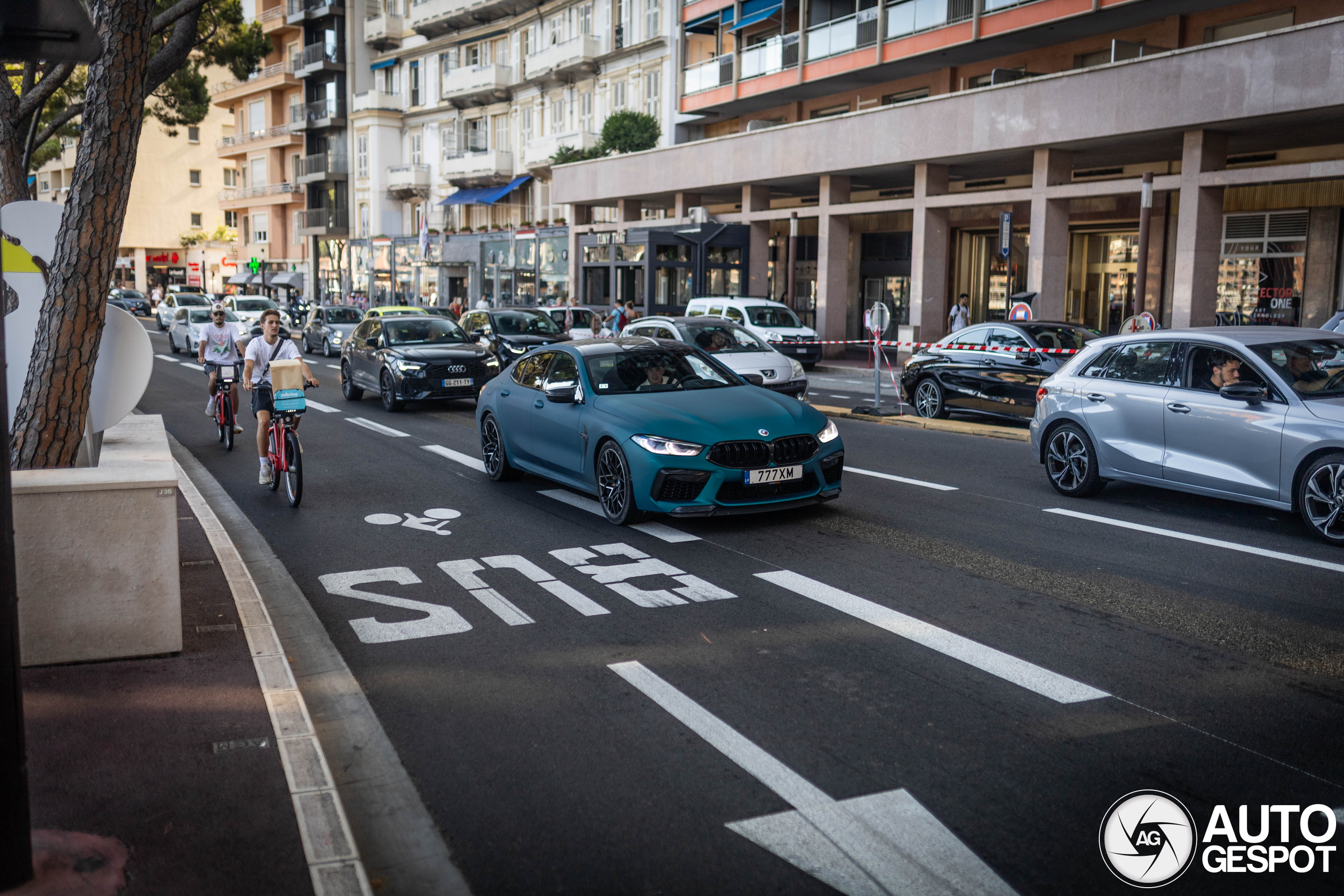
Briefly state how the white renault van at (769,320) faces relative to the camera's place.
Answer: facing the viewer and to the right of the viewer

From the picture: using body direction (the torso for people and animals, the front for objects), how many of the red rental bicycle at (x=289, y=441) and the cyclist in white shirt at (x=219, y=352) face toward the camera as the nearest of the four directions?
2

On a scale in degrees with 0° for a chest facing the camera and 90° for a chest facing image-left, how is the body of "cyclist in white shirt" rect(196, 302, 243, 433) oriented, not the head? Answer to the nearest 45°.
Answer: approximately 0°

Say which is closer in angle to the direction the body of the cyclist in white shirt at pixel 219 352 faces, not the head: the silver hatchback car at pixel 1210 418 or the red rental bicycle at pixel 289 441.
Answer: the red rental bicycle

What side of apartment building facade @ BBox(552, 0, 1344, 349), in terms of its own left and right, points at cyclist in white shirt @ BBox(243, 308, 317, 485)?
front

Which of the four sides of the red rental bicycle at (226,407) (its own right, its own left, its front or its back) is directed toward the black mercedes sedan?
left

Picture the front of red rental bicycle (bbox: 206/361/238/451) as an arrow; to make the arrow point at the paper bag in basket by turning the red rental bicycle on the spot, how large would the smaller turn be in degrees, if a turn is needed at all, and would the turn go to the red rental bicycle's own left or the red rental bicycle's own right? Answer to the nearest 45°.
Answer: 0° — it already faces it

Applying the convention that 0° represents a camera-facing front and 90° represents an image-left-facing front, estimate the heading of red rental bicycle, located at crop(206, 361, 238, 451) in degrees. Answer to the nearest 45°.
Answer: approximately 0°

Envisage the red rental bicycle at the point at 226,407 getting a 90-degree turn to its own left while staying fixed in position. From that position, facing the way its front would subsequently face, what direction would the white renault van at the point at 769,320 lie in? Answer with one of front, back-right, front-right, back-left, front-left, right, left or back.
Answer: front-left

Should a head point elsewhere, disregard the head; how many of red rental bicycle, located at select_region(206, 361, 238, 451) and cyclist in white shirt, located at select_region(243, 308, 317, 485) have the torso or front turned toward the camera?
2

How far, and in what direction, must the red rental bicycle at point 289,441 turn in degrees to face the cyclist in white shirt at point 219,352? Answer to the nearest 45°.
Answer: approximately 180°

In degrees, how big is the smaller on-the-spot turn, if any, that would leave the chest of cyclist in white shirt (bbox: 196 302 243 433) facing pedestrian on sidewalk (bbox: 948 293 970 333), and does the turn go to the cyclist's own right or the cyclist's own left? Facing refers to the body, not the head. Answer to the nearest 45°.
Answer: approximately 135° to the cyclist's own left

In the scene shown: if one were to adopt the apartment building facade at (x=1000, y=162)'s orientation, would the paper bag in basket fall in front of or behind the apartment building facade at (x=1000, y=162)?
in front

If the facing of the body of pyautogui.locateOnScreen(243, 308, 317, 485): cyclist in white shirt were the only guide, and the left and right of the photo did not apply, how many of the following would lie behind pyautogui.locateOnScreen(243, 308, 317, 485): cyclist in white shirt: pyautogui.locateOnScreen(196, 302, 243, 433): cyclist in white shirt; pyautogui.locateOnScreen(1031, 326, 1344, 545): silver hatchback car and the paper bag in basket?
1
